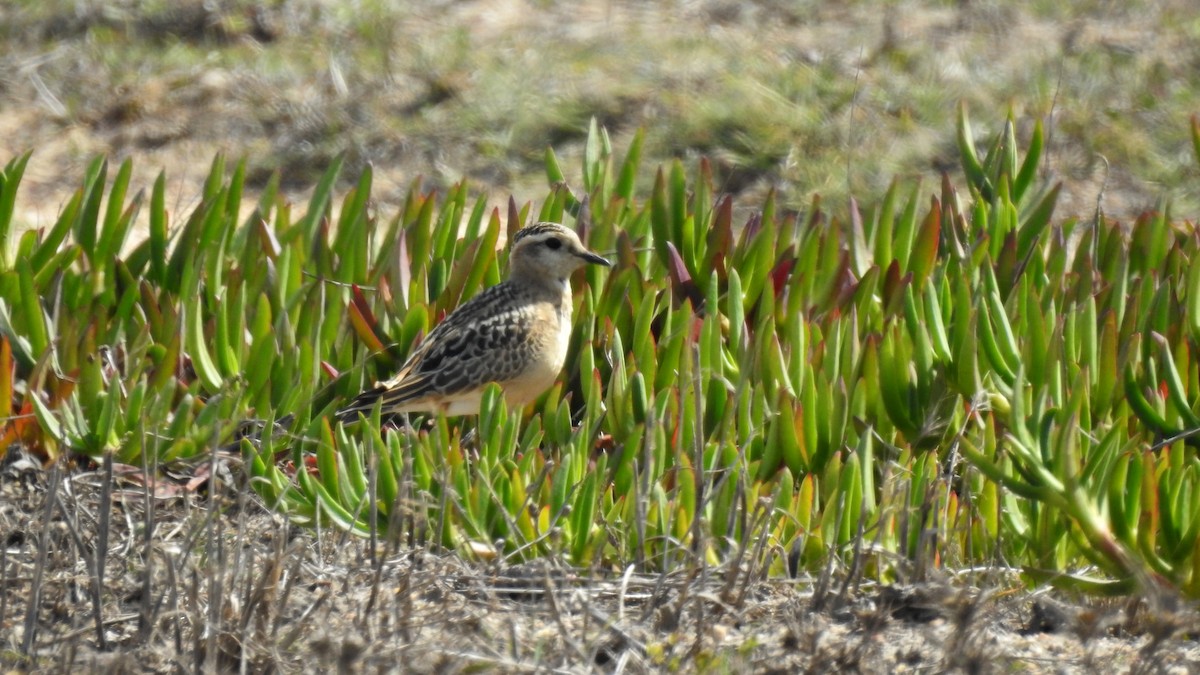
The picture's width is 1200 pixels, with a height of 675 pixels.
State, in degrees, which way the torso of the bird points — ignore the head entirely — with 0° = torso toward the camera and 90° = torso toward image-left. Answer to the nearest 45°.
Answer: approximately 270°
